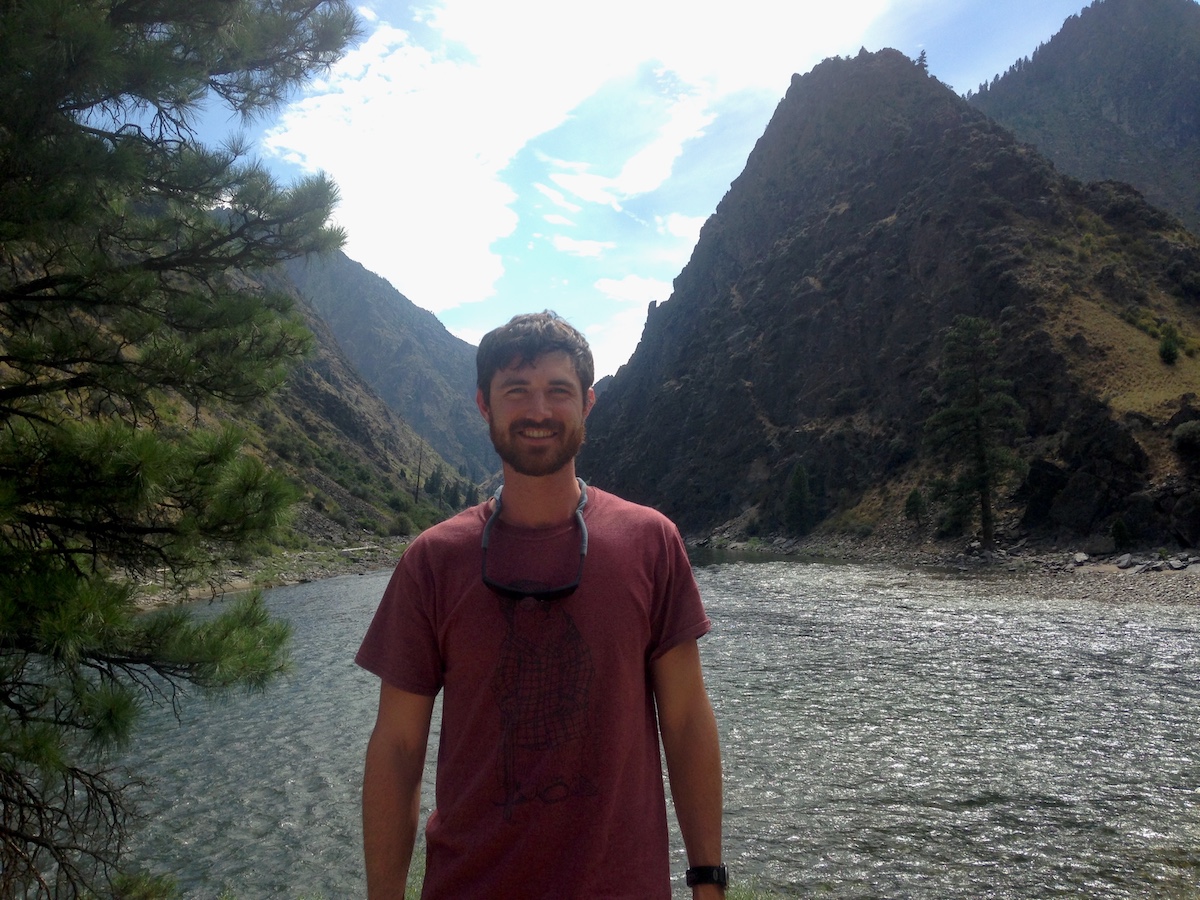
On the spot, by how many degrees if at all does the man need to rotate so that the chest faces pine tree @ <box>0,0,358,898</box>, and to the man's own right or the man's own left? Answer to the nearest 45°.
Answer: approximately 135° to the man's own right

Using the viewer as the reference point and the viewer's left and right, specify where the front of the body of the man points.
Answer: facing the viewer

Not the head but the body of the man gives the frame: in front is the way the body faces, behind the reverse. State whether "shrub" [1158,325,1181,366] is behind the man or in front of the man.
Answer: behind

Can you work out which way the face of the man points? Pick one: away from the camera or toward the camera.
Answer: toward the camera
